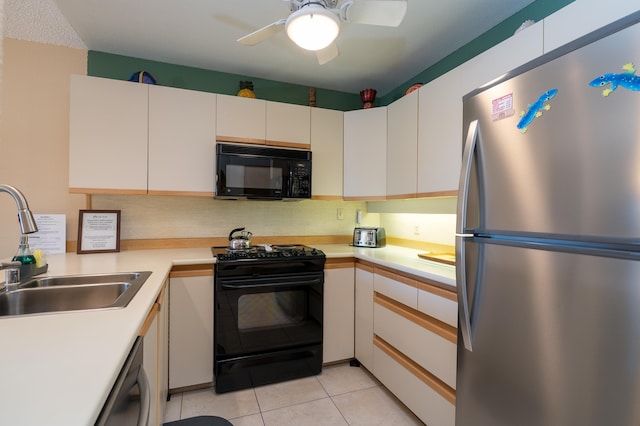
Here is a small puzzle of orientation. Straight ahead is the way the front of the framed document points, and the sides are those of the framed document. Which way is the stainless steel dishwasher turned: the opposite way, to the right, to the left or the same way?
to the left

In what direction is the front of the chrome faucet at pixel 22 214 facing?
to the viewer's right

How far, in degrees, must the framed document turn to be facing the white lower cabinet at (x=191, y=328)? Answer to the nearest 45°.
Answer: approximately 45° to its left

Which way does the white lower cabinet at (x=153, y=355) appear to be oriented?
to the viewer's right

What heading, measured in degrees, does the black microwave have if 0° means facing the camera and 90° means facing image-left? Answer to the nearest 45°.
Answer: approximately 0°

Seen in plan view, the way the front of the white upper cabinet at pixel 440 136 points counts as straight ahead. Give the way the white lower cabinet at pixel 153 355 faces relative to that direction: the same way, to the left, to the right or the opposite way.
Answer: the opposite way

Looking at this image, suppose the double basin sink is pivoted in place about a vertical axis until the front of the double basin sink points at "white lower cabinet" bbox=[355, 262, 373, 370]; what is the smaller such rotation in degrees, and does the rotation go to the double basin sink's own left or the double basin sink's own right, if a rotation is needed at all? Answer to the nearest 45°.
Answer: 0° — it already faces it

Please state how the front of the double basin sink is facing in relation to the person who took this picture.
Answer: facing to the right of the viewer

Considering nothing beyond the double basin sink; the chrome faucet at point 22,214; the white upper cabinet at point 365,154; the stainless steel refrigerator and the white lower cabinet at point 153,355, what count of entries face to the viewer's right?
3
